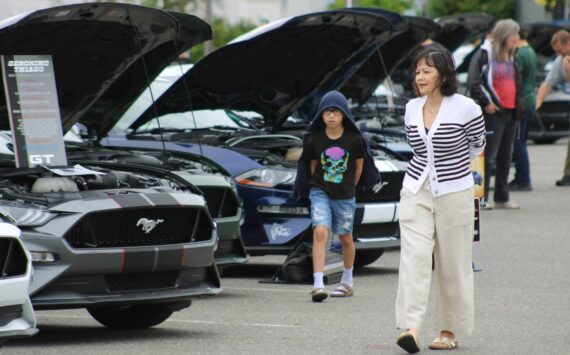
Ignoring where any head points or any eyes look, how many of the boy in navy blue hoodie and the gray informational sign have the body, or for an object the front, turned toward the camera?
2

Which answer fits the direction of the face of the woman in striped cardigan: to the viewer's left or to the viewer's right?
to the viewer's left

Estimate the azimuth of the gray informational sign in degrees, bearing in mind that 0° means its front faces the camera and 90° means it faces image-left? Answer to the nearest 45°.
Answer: approximately 0°

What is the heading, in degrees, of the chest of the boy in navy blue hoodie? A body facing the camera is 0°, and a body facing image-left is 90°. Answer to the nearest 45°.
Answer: approximately 0°

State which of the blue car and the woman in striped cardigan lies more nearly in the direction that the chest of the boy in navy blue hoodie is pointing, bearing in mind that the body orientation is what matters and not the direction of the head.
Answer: the woman in striped cardigan

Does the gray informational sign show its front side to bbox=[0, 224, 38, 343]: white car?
yes

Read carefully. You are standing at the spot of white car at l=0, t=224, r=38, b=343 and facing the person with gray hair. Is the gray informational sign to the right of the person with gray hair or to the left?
left
